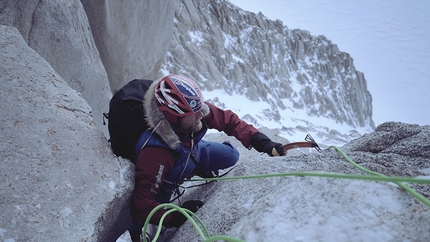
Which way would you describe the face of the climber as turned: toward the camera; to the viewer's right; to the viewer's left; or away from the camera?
to the viewer's right

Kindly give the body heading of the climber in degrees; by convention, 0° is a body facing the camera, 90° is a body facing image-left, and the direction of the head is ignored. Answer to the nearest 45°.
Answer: approximately 315°
